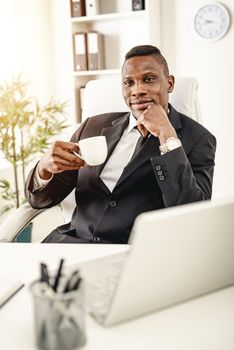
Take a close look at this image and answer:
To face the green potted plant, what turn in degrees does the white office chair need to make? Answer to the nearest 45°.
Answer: approximately 90° to its right

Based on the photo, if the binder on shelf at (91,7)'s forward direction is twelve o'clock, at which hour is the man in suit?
The man in suit is roughly at 12 o'clock from the binder on shelf.

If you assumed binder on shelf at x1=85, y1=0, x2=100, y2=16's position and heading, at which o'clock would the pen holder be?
The pen holder is roughly at 12 o'clock from the binder on shelf.

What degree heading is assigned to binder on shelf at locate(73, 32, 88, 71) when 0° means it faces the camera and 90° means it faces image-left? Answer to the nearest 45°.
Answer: approximately 0°

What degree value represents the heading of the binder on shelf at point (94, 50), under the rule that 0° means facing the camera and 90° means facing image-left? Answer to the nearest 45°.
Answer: approximately 0°

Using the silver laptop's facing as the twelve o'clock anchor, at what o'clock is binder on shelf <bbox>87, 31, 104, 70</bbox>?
The binder on shelf is roughly at 1 o'clock from the silver laptop.
